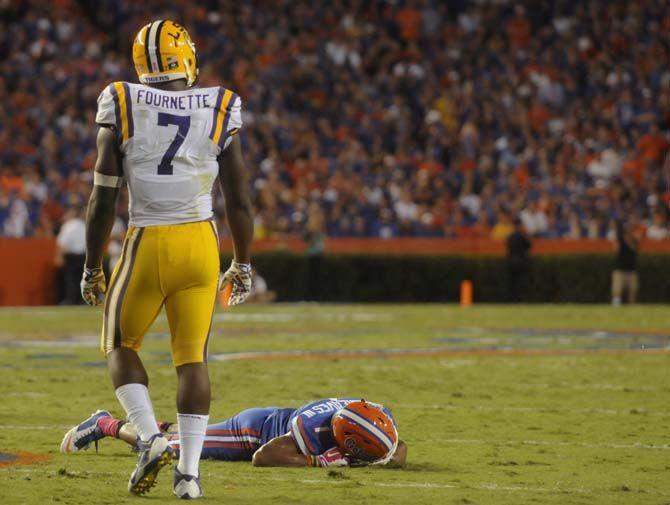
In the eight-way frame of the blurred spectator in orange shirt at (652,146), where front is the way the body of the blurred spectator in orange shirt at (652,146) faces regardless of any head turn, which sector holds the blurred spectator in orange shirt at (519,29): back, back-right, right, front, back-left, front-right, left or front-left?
back-right

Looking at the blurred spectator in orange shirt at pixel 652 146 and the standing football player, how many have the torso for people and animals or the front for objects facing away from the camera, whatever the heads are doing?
1

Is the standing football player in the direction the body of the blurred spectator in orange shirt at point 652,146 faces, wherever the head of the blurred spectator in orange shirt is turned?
yes

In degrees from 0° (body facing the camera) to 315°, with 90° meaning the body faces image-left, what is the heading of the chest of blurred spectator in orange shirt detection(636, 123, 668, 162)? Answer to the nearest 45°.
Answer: approximately 0°

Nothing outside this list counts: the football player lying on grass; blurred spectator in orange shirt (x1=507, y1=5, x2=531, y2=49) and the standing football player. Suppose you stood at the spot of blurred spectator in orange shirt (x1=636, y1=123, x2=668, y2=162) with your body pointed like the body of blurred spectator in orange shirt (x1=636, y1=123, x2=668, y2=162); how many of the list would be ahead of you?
2

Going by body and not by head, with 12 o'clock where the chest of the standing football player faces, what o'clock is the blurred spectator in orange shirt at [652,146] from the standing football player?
The blurred spectator in orange shirt is roughly at 1 o'clock from the standing football player.

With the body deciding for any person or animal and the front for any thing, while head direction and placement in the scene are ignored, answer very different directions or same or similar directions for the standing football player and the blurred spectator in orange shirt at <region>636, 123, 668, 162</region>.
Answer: very different directions

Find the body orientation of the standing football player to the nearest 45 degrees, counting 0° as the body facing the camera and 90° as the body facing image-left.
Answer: approximately 180°

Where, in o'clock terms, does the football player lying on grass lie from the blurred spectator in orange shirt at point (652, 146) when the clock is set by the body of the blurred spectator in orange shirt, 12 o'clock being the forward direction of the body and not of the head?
The football player lying on grass is roughly at 12 o'clock from the blurred spectator in orange shirt.
